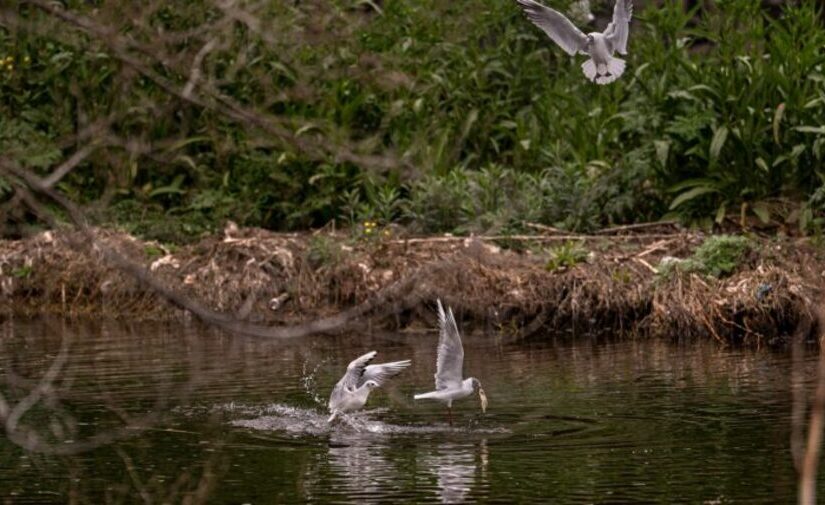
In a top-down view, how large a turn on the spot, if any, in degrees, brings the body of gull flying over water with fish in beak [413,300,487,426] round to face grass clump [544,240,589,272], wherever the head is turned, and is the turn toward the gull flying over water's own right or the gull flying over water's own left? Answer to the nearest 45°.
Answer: approximately 90° to the gull flying over water's own left

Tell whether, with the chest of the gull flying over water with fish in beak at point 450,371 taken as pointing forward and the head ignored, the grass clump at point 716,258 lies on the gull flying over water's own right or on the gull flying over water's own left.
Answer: on the gull flying over water's own left

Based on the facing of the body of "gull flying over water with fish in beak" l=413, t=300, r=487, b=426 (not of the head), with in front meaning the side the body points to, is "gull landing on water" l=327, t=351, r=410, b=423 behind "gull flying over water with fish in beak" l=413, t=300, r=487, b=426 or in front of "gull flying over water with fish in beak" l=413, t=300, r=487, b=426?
behind

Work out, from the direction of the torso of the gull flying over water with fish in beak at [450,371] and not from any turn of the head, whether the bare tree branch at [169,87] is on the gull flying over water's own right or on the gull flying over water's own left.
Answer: on the gull flying over water's own right

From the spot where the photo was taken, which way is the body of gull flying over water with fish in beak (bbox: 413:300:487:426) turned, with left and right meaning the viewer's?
facing to the right of the viewer
